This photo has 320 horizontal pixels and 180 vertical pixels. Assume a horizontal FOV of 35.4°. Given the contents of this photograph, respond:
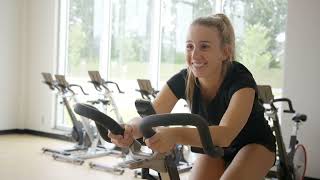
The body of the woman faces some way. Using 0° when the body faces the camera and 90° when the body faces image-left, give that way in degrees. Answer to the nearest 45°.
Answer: approximately 45°

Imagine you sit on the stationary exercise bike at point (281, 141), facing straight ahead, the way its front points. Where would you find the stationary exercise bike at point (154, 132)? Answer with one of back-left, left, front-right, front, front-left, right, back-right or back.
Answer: front-left

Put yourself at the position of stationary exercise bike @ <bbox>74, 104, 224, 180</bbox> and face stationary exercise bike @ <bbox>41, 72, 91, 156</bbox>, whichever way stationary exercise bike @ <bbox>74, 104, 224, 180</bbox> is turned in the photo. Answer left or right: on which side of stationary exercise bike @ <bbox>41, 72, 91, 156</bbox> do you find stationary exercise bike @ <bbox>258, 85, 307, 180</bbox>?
right

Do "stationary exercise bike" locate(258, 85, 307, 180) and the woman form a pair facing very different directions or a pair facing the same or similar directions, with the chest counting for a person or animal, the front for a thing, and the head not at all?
same or similar directions

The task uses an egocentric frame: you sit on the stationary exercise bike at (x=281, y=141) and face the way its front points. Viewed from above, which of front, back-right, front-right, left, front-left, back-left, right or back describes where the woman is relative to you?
front-left

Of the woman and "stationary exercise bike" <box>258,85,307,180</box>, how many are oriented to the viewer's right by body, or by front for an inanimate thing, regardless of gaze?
0

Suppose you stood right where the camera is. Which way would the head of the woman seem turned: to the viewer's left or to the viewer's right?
to the viewer's left

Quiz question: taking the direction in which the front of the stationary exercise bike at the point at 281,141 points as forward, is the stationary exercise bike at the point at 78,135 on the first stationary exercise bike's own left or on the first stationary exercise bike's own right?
on the first stationary exercise bike's own right

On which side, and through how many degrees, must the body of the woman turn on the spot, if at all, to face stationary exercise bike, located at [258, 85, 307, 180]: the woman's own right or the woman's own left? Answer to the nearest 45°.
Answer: approximately 135° to the woman's own right

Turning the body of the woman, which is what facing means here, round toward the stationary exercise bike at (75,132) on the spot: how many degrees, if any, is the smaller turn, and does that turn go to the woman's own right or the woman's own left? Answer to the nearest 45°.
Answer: approximately 135° to the woman's own right
